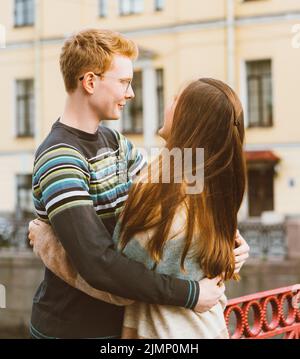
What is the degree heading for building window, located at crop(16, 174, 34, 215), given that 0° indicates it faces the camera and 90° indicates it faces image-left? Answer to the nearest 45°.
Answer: approximately 0°

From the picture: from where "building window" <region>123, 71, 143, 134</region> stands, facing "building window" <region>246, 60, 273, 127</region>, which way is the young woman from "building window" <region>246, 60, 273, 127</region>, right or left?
right

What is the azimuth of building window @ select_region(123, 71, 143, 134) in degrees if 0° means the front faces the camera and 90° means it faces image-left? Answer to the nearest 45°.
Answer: approximately 0°

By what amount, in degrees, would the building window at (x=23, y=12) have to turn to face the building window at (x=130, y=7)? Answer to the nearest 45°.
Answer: approximately 45° to its left

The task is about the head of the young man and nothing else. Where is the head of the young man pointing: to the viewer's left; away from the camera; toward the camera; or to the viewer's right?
to the viewer's right
